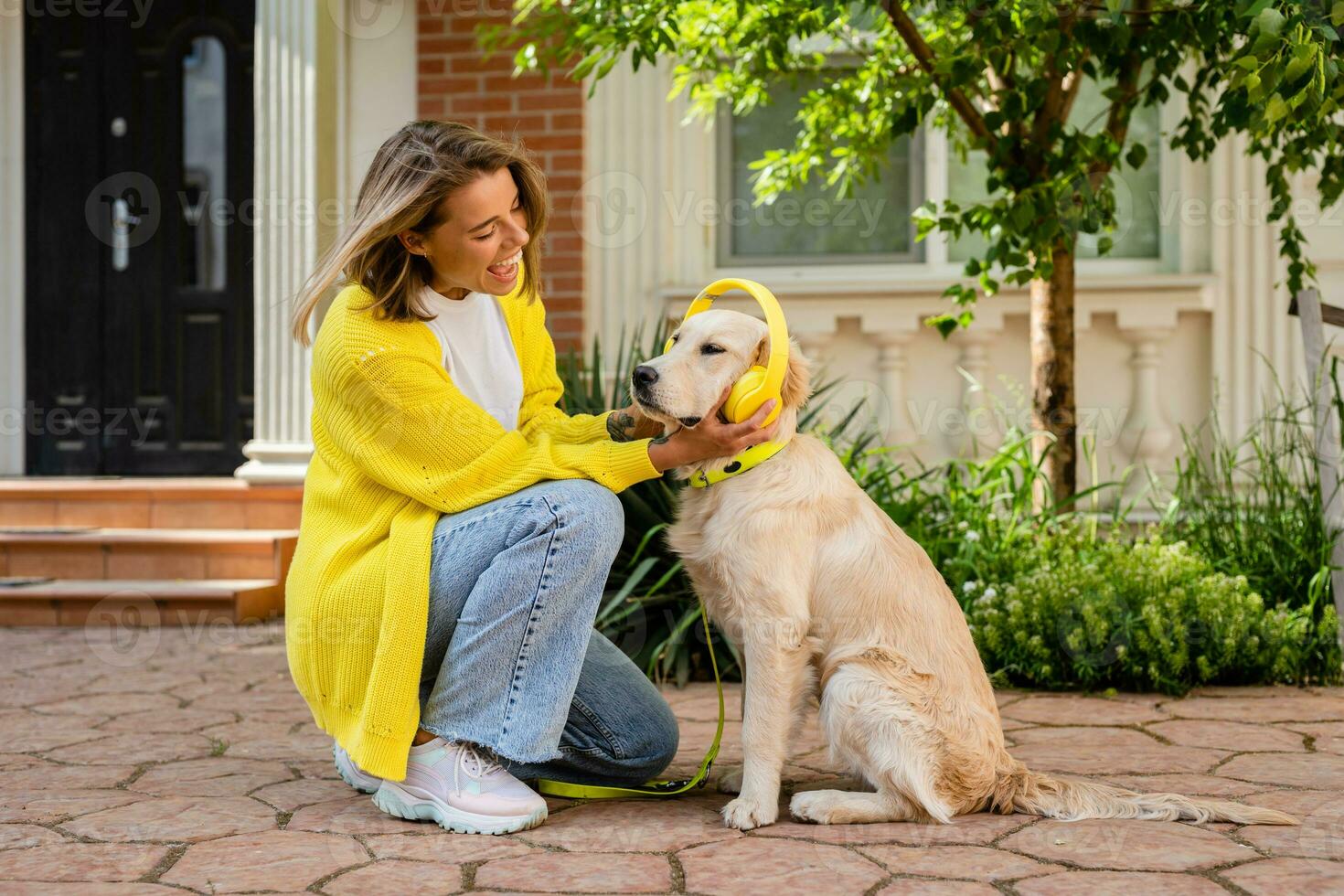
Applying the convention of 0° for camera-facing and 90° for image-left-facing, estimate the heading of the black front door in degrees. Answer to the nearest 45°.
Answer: approximately 0°

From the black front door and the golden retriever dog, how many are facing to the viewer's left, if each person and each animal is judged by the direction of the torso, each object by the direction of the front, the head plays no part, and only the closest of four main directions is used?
1

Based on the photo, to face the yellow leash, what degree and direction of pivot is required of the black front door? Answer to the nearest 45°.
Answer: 0° — it already faces it

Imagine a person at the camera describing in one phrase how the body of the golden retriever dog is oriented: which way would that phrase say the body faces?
to the viewer's left
